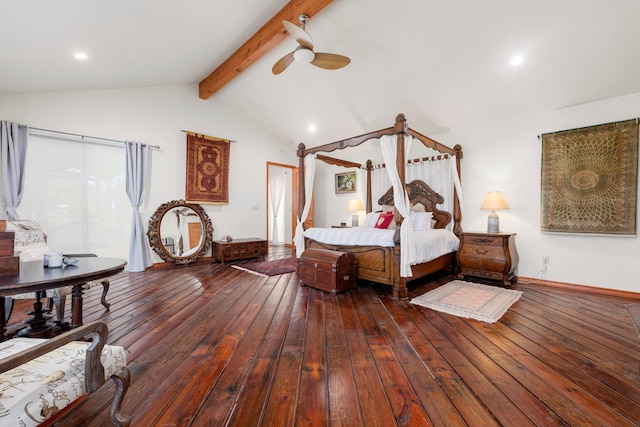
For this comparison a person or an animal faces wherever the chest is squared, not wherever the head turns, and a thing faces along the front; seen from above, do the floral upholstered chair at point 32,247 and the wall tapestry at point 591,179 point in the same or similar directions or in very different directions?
very different directions

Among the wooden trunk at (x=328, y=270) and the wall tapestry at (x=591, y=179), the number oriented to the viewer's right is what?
0

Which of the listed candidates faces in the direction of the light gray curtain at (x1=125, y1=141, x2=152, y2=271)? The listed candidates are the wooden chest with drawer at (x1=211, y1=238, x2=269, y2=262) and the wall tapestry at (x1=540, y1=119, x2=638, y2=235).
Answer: the wall tapestry

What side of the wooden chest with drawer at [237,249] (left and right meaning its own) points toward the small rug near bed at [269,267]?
front

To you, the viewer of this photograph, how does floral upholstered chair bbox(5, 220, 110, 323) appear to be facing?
facing the viewer and to the right of the viewer

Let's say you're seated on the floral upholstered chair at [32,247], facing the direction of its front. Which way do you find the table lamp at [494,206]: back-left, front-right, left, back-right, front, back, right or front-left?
front

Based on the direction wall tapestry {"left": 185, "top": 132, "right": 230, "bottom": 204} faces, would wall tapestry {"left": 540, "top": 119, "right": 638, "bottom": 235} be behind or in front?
in front

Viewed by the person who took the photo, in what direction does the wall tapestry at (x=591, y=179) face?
facing the viewer and to the left of the viewer

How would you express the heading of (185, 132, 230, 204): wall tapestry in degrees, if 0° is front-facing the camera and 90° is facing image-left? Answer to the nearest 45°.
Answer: approximately 315°

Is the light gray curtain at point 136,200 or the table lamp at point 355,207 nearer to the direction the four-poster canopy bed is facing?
the light gray curtain

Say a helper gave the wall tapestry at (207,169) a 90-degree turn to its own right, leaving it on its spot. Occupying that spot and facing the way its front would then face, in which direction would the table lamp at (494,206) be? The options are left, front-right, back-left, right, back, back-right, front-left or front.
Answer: left

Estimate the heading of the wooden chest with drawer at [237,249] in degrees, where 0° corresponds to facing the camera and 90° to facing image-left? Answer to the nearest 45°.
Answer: approximately 315°

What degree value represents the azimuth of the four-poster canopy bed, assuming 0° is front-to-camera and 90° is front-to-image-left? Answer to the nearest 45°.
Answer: approximately 45°

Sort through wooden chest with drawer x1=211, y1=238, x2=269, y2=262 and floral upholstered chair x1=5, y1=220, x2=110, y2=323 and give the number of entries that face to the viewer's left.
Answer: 0
